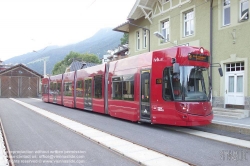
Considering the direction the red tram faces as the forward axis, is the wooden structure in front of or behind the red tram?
behind
